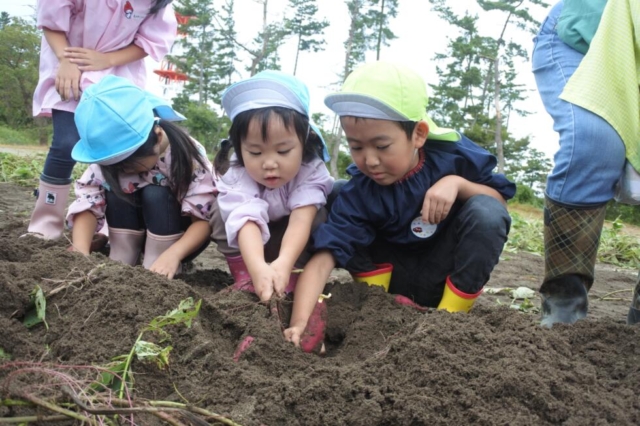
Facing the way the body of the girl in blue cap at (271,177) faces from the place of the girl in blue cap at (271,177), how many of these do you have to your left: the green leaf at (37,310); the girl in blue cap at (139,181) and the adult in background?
1

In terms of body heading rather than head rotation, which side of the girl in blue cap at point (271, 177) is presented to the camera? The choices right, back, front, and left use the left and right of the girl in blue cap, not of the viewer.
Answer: front

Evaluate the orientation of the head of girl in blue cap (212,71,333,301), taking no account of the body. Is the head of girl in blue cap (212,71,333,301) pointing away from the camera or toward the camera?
toward the camera

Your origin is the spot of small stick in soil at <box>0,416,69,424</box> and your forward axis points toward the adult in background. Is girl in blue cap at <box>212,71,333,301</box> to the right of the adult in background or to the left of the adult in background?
left

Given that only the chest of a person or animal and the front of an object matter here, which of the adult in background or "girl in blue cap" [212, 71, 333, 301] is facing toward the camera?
the girl in blue cap

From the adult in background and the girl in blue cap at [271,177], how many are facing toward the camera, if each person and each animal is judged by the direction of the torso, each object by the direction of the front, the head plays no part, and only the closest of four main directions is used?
1

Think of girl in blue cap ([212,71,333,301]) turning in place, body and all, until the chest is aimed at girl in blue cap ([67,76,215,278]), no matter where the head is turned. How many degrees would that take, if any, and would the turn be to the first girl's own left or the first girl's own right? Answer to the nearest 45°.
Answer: approximately 135° to the first girl's own right
